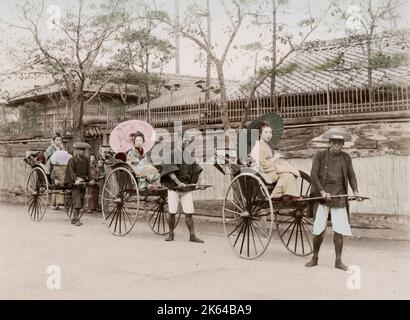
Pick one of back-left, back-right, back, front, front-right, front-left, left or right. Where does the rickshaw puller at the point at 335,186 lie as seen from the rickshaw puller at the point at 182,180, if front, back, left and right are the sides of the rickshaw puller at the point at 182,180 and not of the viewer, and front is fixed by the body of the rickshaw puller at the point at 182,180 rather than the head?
front-left

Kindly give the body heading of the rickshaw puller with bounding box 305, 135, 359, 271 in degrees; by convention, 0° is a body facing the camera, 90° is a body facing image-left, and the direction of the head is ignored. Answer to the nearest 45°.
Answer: approximately 0°

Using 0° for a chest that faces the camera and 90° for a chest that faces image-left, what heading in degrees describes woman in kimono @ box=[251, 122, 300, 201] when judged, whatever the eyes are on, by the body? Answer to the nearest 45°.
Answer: approximately 315°

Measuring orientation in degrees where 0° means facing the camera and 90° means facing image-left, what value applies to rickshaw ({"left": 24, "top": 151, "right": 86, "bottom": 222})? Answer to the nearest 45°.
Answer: approximately 315°

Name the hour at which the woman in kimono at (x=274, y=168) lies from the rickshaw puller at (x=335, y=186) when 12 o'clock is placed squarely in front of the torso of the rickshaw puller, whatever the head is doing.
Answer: The woman in kimono is roughly at 4 o'clock from the rickshaw puller.

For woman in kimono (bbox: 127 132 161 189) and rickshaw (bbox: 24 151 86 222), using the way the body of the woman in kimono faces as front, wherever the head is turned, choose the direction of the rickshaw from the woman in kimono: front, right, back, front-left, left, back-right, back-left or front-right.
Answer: back

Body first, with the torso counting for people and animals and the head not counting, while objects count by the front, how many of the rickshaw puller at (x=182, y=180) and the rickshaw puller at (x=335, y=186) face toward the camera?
2

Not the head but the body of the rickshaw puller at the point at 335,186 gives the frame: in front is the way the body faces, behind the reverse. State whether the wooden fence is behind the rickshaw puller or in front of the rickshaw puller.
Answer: behind

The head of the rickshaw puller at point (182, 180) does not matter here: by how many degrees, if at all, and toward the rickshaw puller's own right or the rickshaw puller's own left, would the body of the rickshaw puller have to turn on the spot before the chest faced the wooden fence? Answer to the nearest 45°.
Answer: approximately 135° to the rickshaw puller's own left

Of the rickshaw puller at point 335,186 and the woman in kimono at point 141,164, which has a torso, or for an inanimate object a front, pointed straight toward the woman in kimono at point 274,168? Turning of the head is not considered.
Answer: the woman in kimono at point 141,164

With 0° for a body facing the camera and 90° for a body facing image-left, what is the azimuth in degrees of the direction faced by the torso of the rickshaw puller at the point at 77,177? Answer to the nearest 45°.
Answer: approximately 315°

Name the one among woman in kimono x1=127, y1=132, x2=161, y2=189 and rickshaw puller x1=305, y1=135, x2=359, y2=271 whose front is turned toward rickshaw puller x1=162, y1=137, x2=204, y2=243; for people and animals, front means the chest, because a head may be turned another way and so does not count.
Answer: the woman in kimono

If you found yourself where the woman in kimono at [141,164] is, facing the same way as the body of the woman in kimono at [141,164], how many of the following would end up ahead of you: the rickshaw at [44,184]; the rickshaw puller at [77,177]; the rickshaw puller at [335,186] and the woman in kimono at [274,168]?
2
